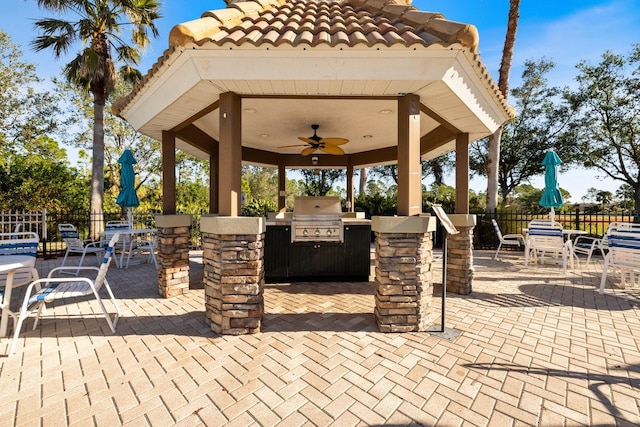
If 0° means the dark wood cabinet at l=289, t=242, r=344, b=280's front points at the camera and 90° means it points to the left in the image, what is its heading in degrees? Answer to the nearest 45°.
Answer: approximately 0°

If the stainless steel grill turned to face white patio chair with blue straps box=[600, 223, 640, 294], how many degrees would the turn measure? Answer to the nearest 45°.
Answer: approximately 90° to its left

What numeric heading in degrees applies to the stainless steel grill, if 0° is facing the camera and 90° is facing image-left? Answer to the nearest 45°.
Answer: approximately 0°

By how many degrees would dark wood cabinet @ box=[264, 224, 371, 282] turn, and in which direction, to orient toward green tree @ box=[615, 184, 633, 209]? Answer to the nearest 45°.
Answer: approximately 135° to its left

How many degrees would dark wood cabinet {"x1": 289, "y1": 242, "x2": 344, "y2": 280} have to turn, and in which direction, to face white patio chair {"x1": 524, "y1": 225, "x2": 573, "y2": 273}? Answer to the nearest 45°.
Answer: approximately 90° to its left

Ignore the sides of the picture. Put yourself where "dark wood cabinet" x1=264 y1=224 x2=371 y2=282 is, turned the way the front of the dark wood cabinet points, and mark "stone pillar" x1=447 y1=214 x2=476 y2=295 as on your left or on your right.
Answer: on your left
